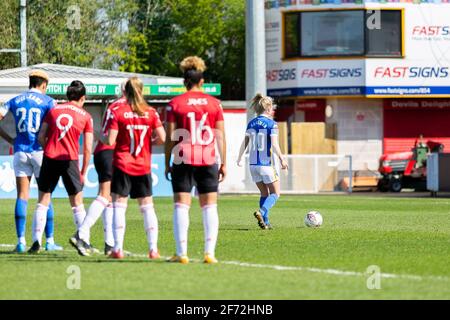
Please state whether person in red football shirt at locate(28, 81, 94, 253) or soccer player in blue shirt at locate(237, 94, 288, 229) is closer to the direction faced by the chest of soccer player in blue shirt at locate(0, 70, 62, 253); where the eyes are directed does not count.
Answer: the soccer player in blue shirt

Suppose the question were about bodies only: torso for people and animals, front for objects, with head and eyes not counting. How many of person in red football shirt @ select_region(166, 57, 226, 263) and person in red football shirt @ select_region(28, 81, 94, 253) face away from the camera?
2

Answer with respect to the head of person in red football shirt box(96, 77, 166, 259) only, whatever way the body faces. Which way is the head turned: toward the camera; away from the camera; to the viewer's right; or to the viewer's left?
away from the camera

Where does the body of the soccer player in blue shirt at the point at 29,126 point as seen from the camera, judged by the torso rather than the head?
away from the camera

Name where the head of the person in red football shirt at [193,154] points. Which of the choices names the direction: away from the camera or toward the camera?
away from the camera

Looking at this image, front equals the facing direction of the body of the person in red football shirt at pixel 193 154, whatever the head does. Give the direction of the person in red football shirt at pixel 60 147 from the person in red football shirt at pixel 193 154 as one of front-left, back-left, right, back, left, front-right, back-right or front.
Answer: front-left

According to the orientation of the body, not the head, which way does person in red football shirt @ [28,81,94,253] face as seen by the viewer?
away from the camera

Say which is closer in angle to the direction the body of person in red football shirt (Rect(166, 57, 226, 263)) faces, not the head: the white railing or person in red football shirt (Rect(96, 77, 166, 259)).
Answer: the white railing

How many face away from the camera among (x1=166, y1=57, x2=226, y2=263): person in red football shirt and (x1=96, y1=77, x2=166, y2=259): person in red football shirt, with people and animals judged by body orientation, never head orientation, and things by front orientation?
2

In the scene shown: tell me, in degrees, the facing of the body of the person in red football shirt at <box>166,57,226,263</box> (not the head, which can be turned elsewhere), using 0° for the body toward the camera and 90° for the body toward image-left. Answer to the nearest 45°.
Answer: approximately 180°

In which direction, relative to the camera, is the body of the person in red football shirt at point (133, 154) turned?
away from the camera

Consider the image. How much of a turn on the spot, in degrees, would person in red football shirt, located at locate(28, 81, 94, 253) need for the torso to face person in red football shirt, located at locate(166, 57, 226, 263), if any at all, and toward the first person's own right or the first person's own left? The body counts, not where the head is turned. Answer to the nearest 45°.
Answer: approximately 135° to the first person's own right

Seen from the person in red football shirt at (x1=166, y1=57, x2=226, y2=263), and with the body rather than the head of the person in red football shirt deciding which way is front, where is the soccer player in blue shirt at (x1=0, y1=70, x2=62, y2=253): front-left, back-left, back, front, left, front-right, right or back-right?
front-left

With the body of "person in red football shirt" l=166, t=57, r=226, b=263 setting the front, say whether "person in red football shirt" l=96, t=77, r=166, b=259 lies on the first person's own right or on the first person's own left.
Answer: on the first person's own left
